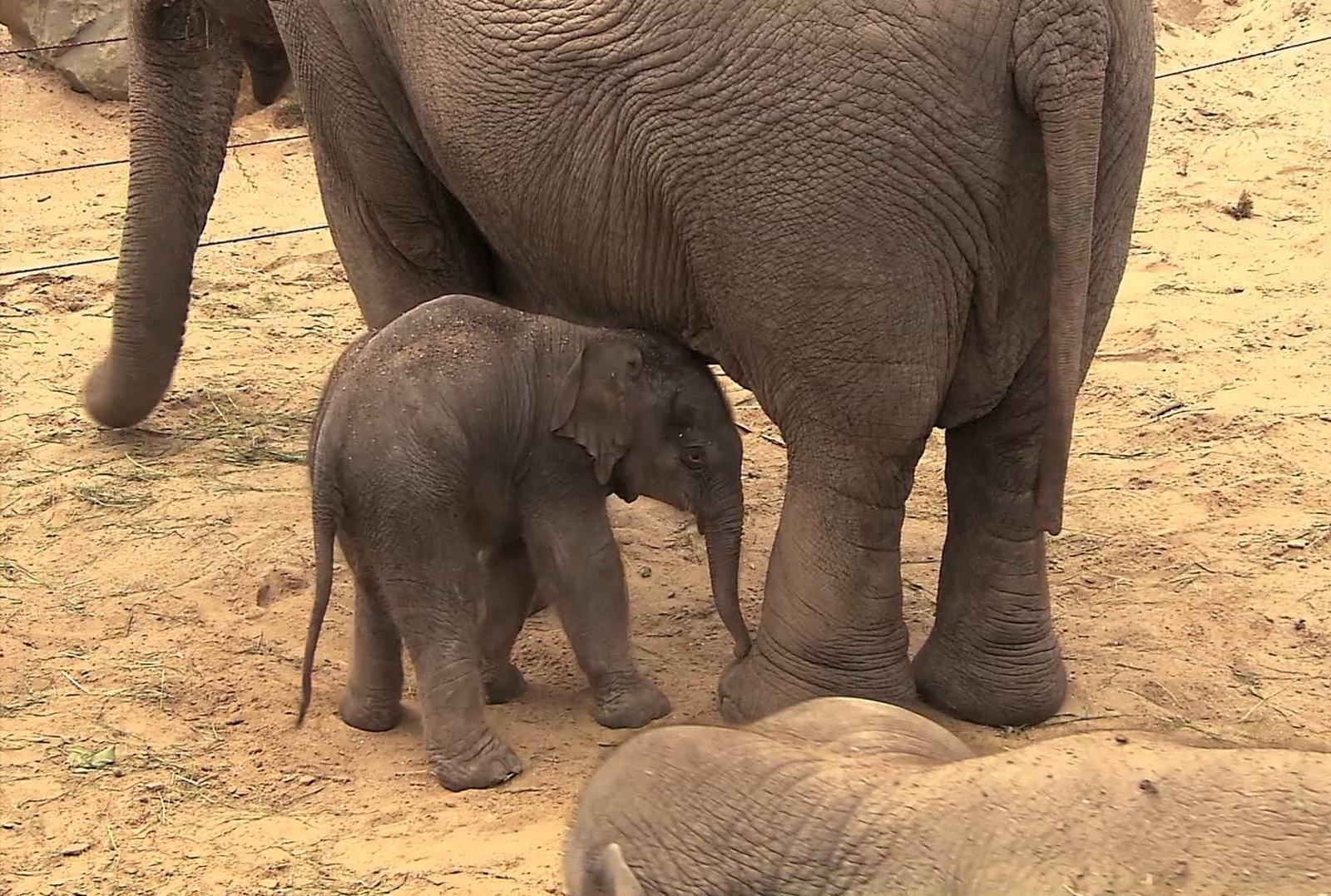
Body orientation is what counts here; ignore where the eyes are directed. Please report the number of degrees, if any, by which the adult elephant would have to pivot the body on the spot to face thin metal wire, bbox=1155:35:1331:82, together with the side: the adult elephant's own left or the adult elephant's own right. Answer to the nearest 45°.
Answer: approximately 90° to the adult elephant's own right

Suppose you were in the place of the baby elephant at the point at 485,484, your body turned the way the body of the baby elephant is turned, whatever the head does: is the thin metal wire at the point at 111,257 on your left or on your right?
on your left

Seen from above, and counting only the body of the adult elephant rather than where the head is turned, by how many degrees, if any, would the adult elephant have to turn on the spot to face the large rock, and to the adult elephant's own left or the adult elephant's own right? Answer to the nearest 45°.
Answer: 0° — it already faces it

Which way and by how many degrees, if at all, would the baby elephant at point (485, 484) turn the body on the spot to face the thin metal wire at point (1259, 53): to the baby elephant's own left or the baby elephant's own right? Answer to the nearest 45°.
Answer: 0° — it already faces it

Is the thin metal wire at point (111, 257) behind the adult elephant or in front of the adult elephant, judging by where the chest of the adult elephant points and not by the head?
in front

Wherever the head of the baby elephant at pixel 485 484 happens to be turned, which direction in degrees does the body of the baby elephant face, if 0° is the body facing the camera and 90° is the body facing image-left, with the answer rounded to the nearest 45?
approximately 225°

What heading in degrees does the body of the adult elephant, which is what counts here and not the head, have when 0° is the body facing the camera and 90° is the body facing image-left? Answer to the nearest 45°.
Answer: approximately 135°
